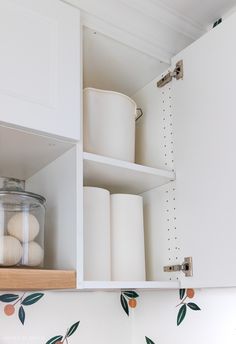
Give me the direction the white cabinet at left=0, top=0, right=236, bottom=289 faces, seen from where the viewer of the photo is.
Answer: facing the viewer and to the right of the viewer
